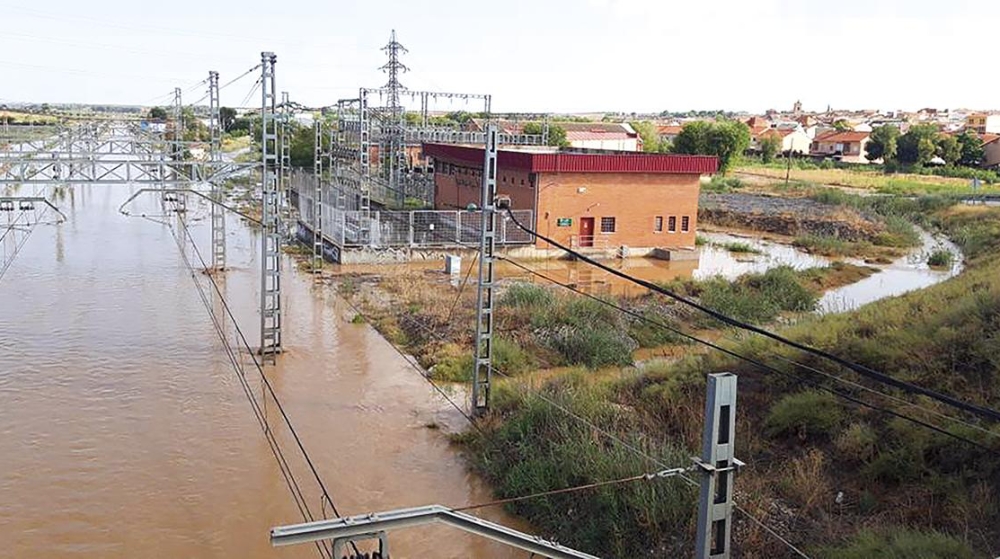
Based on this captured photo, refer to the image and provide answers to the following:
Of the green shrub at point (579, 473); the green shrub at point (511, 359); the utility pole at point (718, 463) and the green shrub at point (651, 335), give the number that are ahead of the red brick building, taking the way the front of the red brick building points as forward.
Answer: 4

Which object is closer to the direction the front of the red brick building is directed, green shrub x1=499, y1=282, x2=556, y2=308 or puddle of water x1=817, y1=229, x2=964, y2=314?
the green shrub

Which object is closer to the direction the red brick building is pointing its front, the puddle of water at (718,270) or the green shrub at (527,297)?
the green shrub

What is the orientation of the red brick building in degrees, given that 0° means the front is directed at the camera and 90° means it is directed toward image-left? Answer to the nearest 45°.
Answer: approximately 0°

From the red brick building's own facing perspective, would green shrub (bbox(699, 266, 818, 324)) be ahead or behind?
ahead

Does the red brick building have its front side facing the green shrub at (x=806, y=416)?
yes

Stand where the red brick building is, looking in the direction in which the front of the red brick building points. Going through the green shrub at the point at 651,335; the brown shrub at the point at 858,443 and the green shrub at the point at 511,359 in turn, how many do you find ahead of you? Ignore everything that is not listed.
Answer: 3

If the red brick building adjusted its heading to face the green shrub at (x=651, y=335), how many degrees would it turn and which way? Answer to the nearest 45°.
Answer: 0° — it already faces it

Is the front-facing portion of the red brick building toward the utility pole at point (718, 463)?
yes

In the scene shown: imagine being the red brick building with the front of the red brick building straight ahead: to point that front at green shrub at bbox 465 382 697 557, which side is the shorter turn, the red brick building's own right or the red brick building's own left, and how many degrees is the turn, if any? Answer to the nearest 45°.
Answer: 0° — it already faces it
